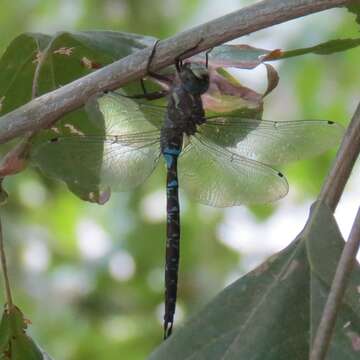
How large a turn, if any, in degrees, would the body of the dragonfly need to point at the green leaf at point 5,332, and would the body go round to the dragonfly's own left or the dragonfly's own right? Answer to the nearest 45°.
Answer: approximately 135° to the dragonfly's own left

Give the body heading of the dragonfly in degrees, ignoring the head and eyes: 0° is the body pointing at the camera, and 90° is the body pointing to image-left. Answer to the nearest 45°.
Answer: approximately 180°

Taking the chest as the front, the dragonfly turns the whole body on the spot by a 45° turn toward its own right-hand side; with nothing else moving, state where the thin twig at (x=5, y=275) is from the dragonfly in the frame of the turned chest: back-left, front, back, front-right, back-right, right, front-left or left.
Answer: back

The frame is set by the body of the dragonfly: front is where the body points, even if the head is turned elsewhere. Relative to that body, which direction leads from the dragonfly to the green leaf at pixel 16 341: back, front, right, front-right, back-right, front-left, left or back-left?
back-left
